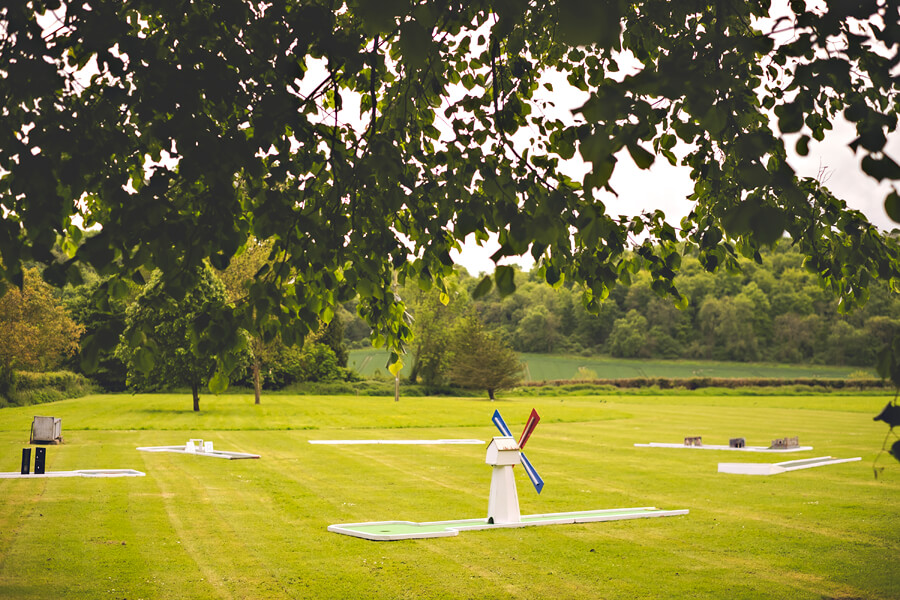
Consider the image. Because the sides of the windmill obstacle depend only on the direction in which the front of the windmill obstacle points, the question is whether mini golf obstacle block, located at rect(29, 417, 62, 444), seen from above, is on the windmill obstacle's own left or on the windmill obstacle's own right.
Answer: on the windmill obstacle's own left

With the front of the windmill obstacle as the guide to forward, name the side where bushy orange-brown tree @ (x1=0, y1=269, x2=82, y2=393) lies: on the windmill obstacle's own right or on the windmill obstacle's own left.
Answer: on the windmill obstacle's own left

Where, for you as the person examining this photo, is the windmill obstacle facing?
facing away from the viewer and to the right of the viewer

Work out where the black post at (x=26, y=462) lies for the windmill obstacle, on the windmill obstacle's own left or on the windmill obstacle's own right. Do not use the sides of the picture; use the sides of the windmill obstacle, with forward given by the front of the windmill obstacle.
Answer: on the windmill obstacle's own left

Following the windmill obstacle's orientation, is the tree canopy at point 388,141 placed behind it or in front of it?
behind
